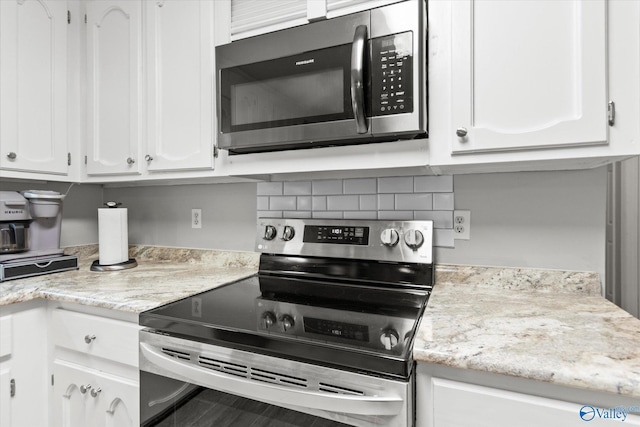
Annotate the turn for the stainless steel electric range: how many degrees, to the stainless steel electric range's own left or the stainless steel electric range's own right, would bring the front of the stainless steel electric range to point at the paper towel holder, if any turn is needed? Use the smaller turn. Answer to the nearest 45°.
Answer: approximately 90° to the stainless steel electric range's own right

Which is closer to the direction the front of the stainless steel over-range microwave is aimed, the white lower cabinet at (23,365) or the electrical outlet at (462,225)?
the white lower cabinet

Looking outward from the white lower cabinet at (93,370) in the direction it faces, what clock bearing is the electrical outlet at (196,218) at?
The electrical outlet is roughly at 6 o'clock from the white lower cabinet.

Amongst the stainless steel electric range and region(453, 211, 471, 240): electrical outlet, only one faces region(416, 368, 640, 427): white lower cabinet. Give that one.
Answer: the electrical outlet

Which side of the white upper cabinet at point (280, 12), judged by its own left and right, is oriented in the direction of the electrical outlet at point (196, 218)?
right

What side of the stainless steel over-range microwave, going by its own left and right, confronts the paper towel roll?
right

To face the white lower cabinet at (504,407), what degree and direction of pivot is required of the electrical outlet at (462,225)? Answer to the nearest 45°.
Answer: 0° — it already faces it

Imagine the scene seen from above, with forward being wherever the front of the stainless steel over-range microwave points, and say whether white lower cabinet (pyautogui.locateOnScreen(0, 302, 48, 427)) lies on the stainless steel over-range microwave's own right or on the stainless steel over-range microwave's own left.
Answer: on the stainless steel over-range microwave's own right

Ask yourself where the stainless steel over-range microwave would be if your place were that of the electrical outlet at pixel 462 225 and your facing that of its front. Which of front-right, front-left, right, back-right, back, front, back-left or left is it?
front-right

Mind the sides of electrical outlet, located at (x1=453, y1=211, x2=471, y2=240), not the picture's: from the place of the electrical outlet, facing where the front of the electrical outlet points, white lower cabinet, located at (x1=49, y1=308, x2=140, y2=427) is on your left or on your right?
on your right

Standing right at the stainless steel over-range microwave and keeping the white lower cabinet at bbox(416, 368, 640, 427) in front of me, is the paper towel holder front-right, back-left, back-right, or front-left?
back-right
